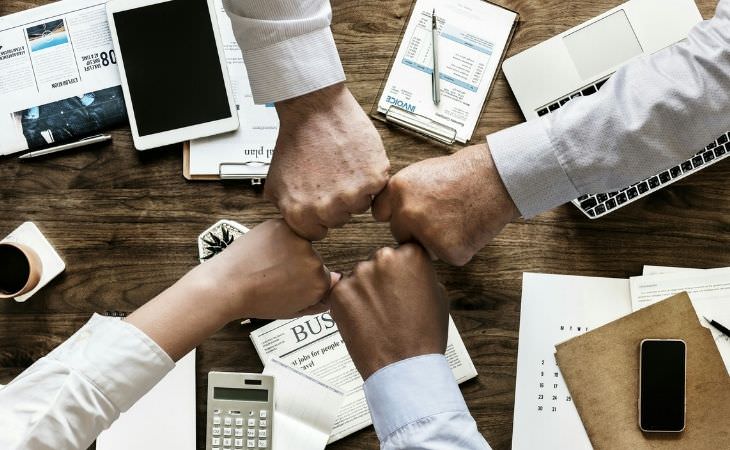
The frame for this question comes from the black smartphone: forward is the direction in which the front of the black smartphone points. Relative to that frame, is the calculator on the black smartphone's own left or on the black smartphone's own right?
on the black smartphone's own right
